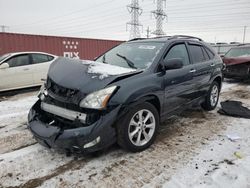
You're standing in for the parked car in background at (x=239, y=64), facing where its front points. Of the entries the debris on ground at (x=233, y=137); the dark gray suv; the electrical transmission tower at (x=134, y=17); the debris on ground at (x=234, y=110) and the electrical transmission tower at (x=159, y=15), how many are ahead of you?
3

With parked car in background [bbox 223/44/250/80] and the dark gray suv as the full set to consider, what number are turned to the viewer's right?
0

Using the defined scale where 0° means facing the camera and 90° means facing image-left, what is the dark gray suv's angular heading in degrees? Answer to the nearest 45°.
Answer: approximately 45°

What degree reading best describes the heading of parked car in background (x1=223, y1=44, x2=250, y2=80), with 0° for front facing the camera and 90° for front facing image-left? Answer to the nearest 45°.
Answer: approximately 0°

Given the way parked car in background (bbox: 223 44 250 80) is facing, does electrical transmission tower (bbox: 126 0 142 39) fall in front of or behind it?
behind

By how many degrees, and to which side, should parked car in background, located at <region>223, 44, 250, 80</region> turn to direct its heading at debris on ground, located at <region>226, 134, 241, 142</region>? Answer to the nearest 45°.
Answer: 0° — it already faces it

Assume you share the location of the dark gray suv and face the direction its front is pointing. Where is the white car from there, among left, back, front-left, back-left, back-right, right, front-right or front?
right

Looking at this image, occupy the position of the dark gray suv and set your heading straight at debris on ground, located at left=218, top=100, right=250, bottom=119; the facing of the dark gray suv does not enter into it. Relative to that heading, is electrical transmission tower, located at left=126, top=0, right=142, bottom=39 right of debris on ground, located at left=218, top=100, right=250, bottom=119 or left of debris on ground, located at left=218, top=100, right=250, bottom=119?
left

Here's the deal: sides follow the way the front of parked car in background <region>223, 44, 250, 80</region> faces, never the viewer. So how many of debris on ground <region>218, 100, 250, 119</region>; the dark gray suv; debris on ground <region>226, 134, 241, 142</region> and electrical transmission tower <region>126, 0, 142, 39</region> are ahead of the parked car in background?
3

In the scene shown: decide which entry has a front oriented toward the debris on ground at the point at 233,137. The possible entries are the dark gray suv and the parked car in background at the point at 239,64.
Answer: the parked car in background

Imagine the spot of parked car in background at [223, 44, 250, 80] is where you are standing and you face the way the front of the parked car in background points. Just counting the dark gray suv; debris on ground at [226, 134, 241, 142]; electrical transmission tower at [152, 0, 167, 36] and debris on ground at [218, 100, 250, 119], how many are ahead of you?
3

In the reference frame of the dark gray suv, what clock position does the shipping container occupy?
The shipping container is roughly at 4 o'clock from the dark gray suv.

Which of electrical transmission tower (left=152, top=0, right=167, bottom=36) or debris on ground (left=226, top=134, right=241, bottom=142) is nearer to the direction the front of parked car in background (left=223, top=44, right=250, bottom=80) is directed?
the debris on ground
